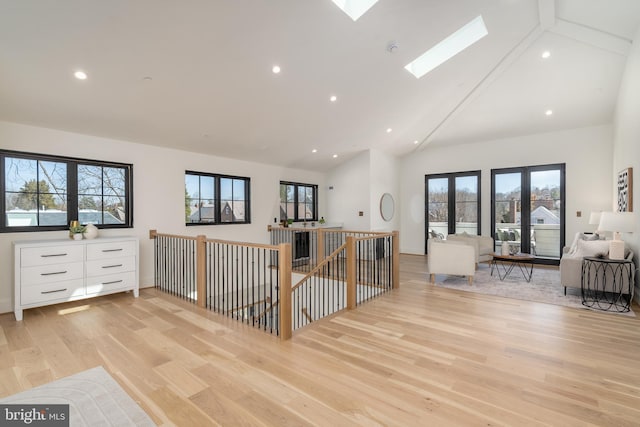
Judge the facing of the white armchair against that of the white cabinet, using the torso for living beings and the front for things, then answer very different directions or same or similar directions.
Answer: same or similar directions

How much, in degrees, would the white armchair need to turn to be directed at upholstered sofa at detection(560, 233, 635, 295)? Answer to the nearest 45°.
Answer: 0° — it already faces it

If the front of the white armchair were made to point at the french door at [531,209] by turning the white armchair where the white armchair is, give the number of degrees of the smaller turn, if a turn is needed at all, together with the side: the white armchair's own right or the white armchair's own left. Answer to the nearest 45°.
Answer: approximately 45° to the white armchair's own left

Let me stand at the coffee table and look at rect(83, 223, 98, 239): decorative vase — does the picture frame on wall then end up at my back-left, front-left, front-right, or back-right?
back-left

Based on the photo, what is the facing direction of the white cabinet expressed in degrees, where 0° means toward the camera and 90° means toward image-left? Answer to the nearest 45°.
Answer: approximately 315°

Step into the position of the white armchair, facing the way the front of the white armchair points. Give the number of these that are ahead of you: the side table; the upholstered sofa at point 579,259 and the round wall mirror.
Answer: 2

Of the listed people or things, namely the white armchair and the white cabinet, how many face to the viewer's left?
0

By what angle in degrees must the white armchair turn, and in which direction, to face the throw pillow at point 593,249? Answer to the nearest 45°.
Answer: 0° — it already faces it
